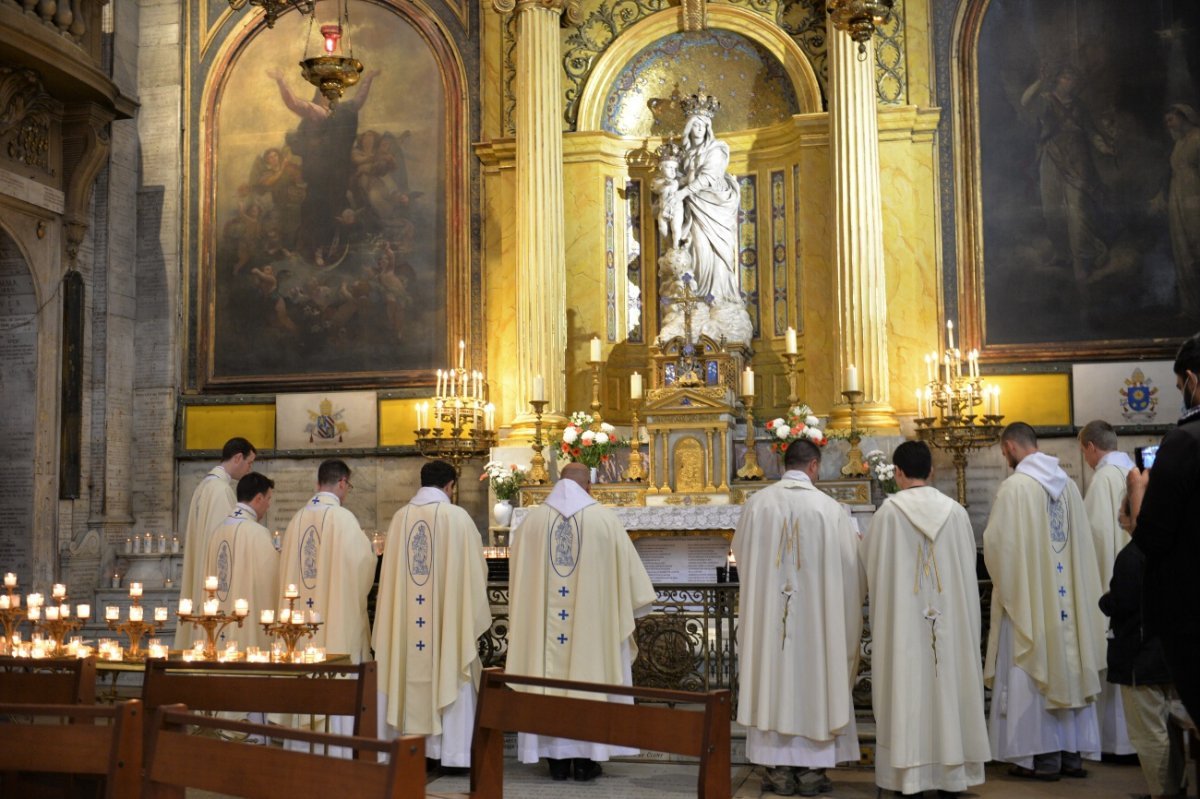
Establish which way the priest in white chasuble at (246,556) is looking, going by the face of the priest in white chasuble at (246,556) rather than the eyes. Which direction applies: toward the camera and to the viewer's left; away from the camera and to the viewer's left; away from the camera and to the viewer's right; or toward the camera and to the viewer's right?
away from the camera and to the viewer's right

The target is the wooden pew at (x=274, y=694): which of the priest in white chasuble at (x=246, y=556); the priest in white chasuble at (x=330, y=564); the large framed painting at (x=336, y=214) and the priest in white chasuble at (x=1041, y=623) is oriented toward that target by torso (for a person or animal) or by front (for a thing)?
the large framed painting

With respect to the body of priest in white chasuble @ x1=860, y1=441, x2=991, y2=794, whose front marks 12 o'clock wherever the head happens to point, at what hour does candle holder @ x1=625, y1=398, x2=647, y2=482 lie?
The candle holder is roughly at 11 o'clock from the priest in white chasuble.

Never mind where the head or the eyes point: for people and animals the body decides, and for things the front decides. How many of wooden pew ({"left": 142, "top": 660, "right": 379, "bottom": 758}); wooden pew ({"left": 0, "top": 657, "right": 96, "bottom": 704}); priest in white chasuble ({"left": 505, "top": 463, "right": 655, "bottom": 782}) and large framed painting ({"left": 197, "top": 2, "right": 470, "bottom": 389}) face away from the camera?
3

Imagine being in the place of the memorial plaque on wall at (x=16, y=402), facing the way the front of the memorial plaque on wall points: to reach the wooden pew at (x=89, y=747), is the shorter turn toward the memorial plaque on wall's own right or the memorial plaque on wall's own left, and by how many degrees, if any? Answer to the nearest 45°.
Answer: approximately 45° to the memorial plaque on wall's own right

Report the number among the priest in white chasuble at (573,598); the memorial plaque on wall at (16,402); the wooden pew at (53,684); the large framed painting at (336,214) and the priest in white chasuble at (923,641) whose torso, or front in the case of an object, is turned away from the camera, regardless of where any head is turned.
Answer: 3

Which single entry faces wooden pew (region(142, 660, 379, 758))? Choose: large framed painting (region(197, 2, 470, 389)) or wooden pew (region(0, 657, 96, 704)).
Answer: the large framed painting

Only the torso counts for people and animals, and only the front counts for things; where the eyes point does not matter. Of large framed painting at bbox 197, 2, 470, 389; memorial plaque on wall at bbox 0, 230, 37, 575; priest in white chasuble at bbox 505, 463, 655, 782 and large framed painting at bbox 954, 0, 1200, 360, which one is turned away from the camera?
the priest in white chasuble

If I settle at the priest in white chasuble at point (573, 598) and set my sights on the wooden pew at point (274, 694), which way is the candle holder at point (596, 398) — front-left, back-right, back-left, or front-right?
back-right

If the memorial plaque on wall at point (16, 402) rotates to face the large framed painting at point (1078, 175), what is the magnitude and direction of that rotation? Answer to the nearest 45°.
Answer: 0° — it already faces it

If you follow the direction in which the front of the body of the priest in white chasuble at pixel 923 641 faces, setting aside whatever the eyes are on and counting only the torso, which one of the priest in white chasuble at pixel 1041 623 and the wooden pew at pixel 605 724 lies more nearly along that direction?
the priest in white chasuble

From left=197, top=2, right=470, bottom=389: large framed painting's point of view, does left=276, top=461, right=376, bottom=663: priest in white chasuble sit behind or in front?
in front

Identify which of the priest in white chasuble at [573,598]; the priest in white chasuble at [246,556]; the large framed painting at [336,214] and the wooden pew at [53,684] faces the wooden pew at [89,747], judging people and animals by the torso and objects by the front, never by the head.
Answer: the large framed painting

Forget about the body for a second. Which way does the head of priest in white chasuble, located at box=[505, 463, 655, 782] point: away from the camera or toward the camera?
away from the camera

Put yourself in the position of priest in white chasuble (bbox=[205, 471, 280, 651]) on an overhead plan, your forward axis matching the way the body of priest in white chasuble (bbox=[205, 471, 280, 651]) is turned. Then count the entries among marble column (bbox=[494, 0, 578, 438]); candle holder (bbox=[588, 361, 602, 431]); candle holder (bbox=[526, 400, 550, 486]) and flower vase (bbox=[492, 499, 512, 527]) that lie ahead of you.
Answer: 4

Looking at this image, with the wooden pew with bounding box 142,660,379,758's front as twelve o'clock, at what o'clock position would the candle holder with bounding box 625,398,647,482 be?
The candle holder is roughly at 1 o'clock from the wooden pew.

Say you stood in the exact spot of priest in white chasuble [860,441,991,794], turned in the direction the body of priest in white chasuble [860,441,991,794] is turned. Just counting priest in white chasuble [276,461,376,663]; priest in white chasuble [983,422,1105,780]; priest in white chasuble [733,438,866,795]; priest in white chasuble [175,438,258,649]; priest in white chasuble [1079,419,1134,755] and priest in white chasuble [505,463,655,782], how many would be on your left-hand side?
4

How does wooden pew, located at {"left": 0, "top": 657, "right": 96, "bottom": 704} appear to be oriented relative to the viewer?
away from the camera

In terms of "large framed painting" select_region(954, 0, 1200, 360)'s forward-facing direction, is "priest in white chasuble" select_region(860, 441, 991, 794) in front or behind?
in front

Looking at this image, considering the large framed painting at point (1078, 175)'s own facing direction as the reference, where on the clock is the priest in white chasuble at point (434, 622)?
The priest in white chasuble is roughly at 1 o'clock from the large framed painting.
